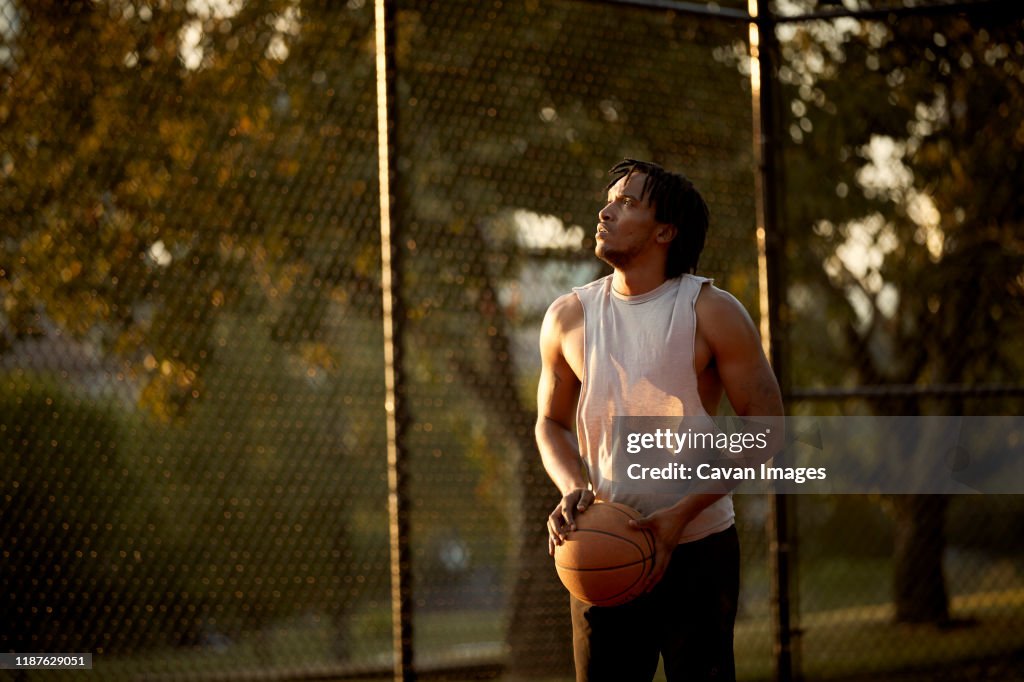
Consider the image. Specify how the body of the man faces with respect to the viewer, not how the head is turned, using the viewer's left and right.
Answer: facing the viewer and to the left of the viewer

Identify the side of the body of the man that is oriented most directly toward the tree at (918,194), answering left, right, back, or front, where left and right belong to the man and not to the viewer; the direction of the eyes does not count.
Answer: back

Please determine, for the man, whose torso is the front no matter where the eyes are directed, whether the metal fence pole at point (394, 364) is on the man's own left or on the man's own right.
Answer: on the man's own right

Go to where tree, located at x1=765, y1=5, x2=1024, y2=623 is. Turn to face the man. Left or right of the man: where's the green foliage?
right

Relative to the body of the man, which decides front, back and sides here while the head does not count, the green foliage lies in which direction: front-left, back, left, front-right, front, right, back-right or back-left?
right

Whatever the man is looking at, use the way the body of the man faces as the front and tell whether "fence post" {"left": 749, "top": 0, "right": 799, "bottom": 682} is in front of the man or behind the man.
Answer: behind
